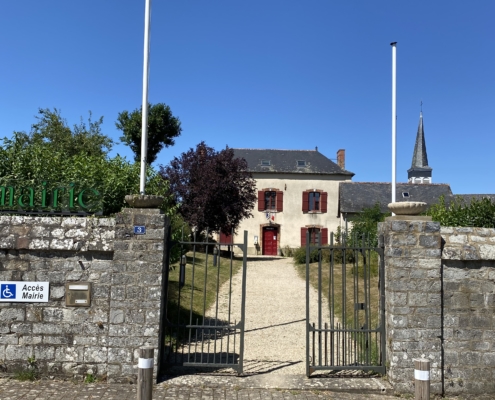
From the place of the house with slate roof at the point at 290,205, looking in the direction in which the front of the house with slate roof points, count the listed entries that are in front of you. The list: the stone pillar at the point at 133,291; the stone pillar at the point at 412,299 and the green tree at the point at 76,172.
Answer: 3

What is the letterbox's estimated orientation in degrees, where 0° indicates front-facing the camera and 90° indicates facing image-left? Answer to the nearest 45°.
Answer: approximately 0°

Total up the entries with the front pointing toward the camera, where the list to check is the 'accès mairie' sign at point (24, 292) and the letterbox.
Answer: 2

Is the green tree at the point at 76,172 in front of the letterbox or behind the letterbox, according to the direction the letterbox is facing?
behind

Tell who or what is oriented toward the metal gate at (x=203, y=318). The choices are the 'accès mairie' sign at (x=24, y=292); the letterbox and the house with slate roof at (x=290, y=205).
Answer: the house with slate roof

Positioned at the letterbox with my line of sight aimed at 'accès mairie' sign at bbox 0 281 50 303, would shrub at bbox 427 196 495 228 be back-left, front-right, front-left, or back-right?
back-right

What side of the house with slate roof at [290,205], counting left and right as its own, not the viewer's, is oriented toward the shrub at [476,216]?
front
